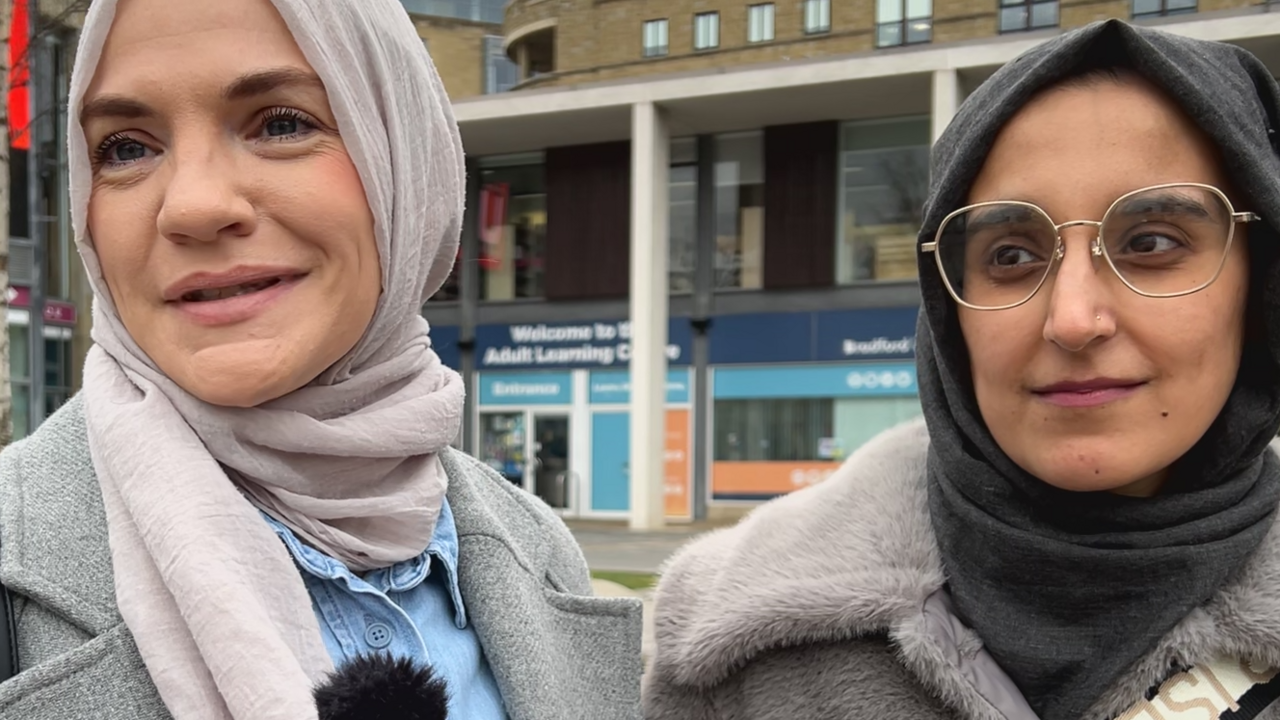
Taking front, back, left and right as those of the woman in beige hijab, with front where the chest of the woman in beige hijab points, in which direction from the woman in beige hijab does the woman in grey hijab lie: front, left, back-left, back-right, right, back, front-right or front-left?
left

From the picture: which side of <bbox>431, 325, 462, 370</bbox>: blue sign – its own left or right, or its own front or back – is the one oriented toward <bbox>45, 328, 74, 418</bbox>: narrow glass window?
right

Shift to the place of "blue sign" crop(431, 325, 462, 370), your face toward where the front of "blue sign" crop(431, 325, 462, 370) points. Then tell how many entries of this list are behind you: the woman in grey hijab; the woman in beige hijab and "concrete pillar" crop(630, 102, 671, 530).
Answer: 0

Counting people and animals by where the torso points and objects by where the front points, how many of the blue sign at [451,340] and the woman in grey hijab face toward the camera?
2

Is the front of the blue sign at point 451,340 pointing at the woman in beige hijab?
yes

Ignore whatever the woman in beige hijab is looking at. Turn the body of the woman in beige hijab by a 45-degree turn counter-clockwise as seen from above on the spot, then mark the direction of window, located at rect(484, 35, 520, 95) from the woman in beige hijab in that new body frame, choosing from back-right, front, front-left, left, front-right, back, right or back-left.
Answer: back-left

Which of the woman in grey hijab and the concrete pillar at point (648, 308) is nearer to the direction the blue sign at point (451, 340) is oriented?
the woman in grey hijab

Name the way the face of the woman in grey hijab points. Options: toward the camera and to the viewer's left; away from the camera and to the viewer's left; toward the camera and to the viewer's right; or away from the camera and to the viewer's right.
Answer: toward the camera and to the viewer's left

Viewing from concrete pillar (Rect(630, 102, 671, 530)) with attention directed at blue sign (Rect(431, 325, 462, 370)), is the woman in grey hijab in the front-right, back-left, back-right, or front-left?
back-left

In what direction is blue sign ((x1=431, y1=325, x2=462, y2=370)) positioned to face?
toward the camera

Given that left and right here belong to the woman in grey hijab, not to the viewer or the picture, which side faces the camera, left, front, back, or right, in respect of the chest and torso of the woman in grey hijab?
front

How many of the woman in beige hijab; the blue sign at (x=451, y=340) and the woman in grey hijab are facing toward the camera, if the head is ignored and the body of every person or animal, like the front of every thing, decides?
3

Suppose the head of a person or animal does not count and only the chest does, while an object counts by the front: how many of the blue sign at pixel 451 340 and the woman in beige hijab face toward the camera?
2

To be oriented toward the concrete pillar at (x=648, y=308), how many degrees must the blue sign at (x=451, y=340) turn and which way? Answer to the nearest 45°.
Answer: approximately 45° to its left

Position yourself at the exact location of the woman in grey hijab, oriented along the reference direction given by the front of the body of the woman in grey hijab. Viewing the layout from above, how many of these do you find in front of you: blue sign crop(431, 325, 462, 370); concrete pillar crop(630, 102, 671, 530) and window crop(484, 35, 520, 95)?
0

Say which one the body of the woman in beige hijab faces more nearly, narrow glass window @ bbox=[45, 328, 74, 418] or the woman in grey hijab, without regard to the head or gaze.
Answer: the woman in grey hijab

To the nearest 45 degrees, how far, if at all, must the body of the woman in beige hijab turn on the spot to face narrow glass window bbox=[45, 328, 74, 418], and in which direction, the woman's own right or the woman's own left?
approximately 180°

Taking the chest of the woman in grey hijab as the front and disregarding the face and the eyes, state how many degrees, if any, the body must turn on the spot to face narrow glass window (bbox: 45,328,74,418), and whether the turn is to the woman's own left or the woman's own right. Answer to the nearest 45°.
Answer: approximately 135° to the woman's own right
